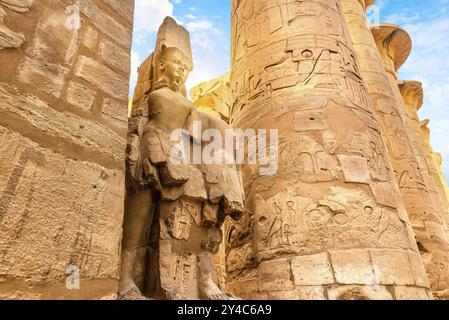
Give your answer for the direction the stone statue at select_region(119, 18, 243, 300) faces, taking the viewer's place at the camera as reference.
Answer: facing the viewer and to the right of the viewer

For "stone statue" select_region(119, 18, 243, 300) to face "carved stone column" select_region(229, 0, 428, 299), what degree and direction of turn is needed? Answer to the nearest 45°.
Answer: approximately 90° to its left

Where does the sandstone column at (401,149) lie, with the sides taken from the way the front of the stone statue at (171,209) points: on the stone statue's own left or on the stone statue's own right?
on the stone statue's own left
